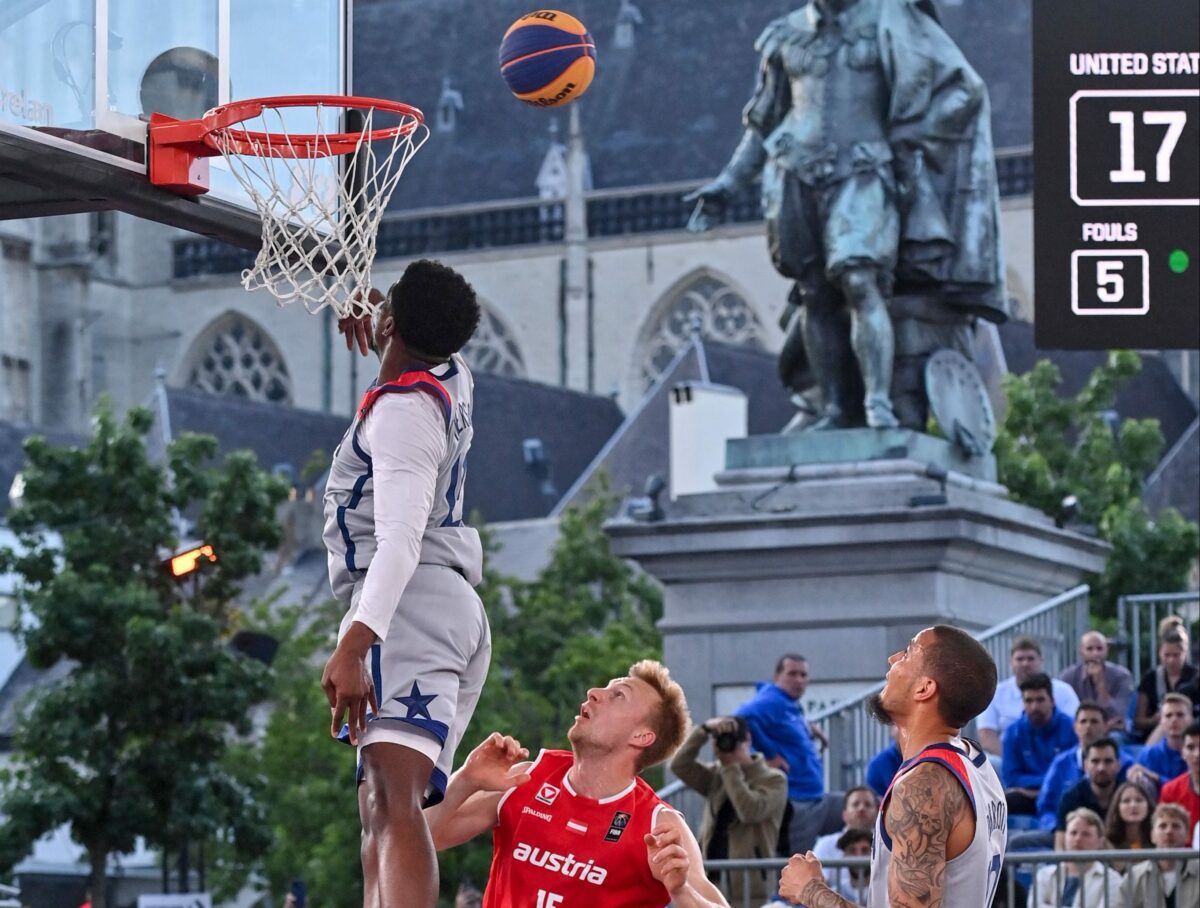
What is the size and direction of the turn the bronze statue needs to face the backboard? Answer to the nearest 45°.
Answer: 0° — it already faces it

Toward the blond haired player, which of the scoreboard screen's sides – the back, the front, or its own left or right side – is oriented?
front

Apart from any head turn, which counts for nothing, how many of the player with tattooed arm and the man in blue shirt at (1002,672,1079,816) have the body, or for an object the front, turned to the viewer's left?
1

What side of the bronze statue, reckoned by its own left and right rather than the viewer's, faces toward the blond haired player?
front

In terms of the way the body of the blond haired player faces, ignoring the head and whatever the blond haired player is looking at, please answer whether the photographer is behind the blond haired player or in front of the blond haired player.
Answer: behind

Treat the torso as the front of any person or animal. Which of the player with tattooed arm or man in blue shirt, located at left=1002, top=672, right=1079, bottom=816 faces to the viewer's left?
the player with tattooed arm

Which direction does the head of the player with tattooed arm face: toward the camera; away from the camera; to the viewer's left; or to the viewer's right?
to the viewer's left

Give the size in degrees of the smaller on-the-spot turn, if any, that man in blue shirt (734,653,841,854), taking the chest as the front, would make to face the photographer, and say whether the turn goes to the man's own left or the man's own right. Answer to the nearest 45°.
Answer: approximately 45° to the man's own right

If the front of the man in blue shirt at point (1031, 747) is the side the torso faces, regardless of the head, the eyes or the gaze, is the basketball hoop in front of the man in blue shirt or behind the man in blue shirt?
in front

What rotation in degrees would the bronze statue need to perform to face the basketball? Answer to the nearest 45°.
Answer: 0° — it already faces it

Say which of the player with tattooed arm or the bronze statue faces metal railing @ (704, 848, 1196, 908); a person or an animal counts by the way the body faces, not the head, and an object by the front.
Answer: the bronze statue

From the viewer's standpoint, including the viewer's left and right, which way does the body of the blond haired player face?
facing the viewer and to the left of the viewer
